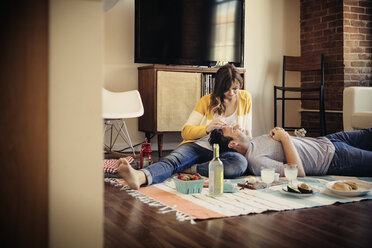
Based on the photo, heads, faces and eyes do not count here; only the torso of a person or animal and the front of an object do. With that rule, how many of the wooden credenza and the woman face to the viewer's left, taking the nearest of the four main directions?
0

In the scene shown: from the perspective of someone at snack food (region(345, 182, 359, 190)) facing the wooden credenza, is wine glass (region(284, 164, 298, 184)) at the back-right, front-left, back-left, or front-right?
front-left

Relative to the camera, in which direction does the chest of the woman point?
toward the camera

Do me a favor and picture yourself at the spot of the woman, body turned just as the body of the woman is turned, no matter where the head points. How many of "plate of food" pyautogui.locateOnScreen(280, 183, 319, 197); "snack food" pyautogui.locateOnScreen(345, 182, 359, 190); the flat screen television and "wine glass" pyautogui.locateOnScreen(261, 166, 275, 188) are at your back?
1

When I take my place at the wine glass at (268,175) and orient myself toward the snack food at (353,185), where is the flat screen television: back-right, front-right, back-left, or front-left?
back-left

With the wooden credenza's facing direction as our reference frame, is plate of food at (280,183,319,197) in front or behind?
in front

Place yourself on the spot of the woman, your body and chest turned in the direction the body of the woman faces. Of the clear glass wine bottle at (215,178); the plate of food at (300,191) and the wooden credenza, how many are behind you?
1

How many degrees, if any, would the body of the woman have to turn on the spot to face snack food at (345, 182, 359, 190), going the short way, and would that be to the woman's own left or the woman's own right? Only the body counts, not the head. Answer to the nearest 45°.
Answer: approximately 45° to the woman's own left

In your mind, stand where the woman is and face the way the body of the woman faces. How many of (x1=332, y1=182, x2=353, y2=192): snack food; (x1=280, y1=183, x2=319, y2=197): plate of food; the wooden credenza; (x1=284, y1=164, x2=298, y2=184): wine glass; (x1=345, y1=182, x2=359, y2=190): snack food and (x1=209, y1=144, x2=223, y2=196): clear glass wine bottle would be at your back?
1

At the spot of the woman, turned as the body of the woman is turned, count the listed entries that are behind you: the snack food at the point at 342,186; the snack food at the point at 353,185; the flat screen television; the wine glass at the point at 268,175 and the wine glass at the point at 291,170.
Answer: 1

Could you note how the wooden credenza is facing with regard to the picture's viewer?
facing the viewer and to the right of the viewer

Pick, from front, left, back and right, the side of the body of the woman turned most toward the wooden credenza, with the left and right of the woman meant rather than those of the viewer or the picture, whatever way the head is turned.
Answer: back

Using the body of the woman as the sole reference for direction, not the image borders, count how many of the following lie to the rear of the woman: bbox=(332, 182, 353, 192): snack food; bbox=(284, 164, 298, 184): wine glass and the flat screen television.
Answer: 1

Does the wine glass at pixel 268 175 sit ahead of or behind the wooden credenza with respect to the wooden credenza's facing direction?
ahead

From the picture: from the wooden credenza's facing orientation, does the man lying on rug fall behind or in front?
in front

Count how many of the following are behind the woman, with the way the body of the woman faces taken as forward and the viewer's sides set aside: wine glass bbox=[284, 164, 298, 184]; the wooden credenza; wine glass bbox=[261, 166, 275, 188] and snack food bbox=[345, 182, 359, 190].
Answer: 1
